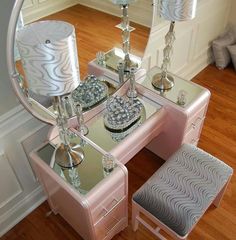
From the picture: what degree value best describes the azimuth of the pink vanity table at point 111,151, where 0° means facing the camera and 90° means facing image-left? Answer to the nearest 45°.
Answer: approximately 315°
